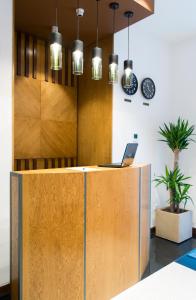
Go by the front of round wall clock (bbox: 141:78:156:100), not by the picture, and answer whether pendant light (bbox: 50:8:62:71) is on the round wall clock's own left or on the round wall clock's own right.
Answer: on the round wall clock's own right

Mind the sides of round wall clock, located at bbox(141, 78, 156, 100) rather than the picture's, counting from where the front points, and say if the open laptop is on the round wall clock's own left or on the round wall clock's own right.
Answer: on the round wall clock's own right

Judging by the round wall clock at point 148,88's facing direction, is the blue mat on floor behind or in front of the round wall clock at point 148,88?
in front

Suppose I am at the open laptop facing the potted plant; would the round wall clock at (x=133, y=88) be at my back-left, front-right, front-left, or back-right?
front-left
